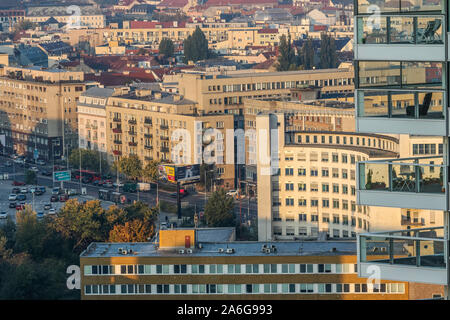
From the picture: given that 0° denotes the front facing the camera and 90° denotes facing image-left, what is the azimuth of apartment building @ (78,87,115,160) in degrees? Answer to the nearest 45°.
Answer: approximately 45°

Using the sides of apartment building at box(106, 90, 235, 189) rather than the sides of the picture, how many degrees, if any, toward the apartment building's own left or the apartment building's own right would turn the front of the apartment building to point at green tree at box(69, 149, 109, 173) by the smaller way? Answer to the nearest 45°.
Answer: approximately 90° to the apartment building's own right

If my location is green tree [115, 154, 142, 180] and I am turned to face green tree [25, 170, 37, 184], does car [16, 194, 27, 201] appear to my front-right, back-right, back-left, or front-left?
front-left

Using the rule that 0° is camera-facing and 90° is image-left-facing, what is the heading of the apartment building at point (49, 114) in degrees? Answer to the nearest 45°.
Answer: approximately 45°

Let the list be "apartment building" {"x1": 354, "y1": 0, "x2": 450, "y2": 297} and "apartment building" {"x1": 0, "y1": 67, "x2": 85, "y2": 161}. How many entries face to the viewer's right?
0

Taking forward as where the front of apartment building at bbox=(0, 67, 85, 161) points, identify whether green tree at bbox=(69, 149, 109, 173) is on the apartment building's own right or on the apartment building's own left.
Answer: on the apartment building's own left

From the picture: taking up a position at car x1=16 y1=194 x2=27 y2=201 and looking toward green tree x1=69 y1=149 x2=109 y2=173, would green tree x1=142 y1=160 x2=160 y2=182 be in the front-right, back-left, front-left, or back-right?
front-right

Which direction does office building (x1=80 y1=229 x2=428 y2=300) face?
toward the camera

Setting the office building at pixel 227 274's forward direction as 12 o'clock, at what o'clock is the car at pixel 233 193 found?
The car is roughly at 6 o'clock from the office building.

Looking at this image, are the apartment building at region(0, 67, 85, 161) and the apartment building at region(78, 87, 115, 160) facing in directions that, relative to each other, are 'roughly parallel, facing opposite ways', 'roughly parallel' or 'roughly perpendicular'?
roughly parallel

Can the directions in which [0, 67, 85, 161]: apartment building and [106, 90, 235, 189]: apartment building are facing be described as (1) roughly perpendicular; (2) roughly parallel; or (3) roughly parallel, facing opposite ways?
roughly parallel

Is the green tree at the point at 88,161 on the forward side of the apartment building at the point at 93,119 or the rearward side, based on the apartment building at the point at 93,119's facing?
on the forward side

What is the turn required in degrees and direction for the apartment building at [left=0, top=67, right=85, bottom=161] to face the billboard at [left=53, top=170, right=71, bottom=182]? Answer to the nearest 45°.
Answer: approximately 45° to its left

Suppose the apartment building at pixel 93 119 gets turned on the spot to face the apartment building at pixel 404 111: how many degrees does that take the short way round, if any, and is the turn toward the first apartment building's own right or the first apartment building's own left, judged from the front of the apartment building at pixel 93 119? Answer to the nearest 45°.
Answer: approximately 45° to the first apartment building's own left
